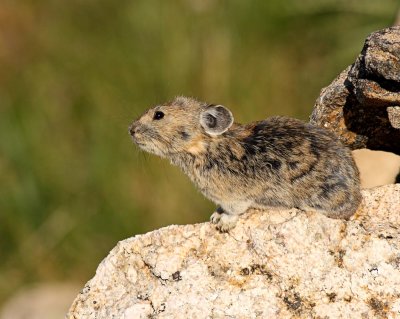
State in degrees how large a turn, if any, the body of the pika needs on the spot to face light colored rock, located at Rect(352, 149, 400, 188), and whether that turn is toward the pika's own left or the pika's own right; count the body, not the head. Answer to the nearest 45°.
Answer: approximately 135° to the pika's own right

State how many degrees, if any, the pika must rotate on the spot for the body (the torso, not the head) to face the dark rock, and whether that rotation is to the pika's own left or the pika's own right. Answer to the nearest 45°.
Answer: approximately 180°

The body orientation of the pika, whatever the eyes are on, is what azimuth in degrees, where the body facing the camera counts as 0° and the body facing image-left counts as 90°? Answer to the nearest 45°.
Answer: approximately 90°
